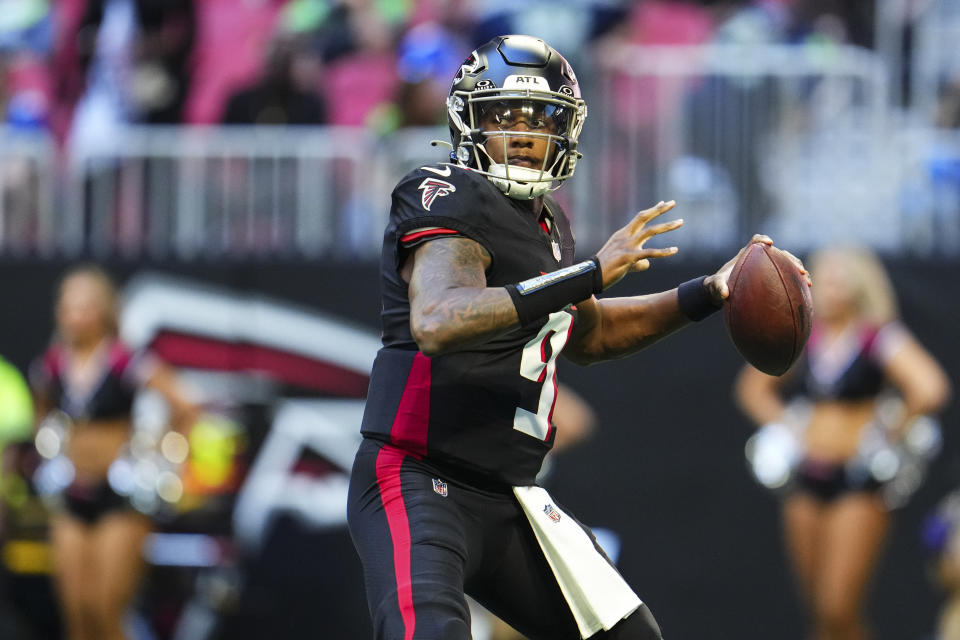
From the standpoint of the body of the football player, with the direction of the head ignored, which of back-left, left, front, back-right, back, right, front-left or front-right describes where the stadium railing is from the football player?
back-left

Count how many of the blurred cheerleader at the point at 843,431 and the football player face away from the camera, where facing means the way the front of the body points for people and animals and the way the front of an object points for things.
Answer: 0

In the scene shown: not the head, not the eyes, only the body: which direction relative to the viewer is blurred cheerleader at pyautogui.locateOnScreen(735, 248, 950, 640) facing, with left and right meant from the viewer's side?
facing the viewer and to the left of the viewer

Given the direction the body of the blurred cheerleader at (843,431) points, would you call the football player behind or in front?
in front

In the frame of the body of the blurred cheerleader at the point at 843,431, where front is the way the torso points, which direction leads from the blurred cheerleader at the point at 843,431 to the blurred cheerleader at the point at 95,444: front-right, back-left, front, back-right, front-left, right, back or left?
front-right

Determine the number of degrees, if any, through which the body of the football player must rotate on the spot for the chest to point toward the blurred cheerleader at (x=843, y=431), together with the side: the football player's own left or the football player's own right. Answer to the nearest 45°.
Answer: approximately 90° to the football player's own left

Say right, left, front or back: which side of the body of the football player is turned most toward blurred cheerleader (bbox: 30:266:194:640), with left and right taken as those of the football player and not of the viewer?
back
